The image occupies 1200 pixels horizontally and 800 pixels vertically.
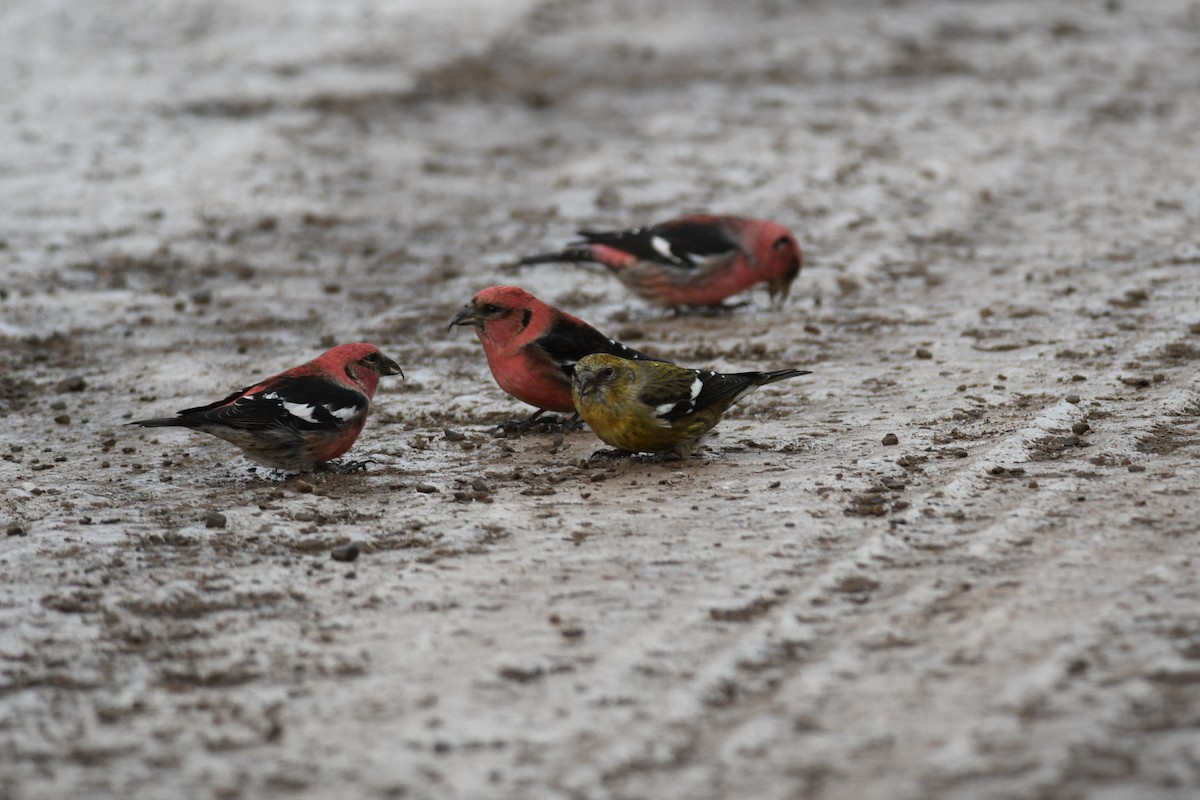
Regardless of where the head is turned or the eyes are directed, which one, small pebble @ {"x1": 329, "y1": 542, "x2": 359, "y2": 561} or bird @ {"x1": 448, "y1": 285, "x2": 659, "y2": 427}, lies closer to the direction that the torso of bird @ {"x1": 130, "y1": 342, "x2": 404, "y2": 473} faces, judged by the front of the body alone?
the bird

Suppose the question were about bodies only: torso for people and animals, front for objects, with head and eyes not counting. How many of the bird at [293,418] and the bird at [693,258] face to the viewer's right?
2

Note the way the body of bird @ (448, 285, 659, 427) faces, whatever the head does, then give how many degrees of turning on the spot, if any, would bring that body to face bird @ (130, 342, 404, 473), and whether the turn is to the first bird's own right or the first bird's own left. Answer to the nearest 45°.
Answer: approximately 45° to the first bird's own left

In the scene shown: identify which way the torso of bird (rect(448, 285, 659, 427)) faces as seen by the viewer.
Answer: to the viewer's left

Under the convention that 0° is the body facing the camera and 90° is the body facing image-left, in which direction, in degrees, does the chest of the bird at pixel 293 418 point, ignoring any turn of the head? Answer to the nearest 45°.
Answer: approximately 270°

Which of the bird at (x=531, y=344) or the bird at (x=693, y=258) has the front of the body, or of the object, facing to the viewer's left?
the bird at (x=531, y=344)

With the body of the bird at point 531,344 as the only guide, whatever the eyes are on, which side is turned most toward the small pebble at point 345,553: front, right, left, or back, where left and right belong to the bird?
left

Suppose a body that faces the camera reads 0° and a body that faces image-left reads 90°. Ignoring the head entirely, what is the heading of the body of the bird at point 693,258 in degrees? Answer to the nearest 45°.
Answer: approximately 270°

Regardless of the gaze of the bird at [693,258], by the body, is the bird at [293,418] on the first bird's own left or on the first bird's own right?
on the first bird's own right
